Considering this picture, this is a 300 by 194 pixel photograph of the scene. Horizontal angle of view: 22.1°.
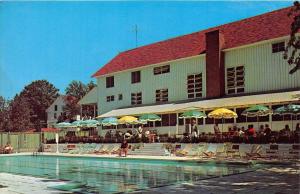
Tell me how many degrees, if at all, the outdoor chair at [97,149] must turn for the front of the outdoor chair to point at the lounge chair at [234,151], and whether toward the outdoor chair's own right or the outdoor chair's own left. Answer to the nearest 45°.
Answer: approximately 90° to the outdoor chair's own left

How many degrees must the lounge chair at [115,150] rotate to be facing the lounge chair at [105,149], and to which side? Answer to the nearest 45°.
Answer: approximately 90° to its right

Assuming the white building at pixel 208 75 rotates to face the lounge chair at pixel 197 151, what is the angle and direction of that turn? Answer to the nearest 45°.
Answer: approximately 45° to its left

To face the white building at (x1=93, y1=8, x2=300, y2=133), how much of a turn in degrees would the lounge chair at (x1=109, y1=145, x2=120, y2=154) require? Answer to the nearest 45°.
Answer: approximately 135° to its left

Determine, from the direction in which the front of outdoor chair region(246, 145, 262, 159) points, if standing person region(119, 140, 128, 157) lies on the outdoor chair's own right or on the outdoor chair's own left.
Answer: on the outdoor chair's own right

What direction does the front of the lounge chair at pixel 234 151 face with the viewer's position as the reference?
facing the viewer and to the left of the viewer

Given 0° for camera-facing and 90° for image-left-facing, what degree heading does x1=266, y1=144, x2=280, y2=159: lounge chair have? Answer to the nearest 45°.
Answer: approximately 45°
